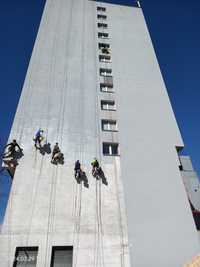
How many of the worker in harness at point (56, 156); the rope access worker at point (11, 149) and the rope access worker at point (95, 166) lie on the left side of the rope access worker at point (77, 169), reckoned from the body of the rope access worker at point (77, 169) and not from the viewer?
2

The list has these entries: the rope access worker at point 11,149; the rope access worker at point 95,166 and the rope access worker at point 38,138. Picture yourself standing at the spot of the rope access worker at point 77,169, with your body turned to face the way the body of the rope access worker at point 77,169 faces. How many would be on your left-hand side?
2

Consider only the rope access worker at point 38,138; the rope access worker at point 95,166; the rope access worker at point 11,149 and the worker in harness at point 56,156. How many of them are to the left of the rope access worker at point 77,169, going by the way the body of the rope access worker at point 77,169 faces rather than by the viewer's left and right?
3

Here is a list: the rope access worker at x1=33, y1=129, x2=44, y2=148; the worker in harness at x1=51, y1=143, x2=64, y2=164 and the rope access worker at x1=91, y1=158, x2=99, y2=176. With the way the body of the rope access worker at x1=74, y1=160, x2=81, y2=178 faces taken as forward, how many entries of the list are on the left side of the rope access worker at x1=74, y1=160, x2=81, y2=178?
2

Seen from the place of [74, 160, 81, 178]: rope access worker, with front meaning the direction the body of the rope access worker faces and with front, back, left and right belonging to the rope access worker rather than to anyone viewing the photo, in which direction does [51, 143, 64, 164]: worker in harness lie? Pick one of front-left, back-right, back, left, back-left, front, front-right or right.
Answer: left

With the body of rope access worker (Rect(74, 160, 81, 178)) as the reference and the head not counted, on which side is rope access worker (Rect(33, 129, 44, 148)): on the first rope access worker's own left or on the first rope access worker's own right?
on the first rope access worker's own left

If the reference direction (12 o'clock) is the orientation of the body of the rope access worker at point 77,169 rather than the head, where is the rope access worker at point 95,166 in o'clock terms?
the rope access worker at point 95,166 is roughly at 3 o'clock from the rope access worker at point 77,169.

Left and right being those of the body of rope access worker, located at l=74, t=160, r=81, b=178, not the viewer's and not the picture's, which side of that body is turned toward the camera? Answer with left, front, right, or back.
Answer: back

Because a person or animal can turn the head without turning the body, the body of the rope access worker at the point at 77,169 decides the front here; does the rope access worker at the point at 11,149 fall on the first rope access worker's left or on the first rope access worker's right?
on the first rope access worker's left
